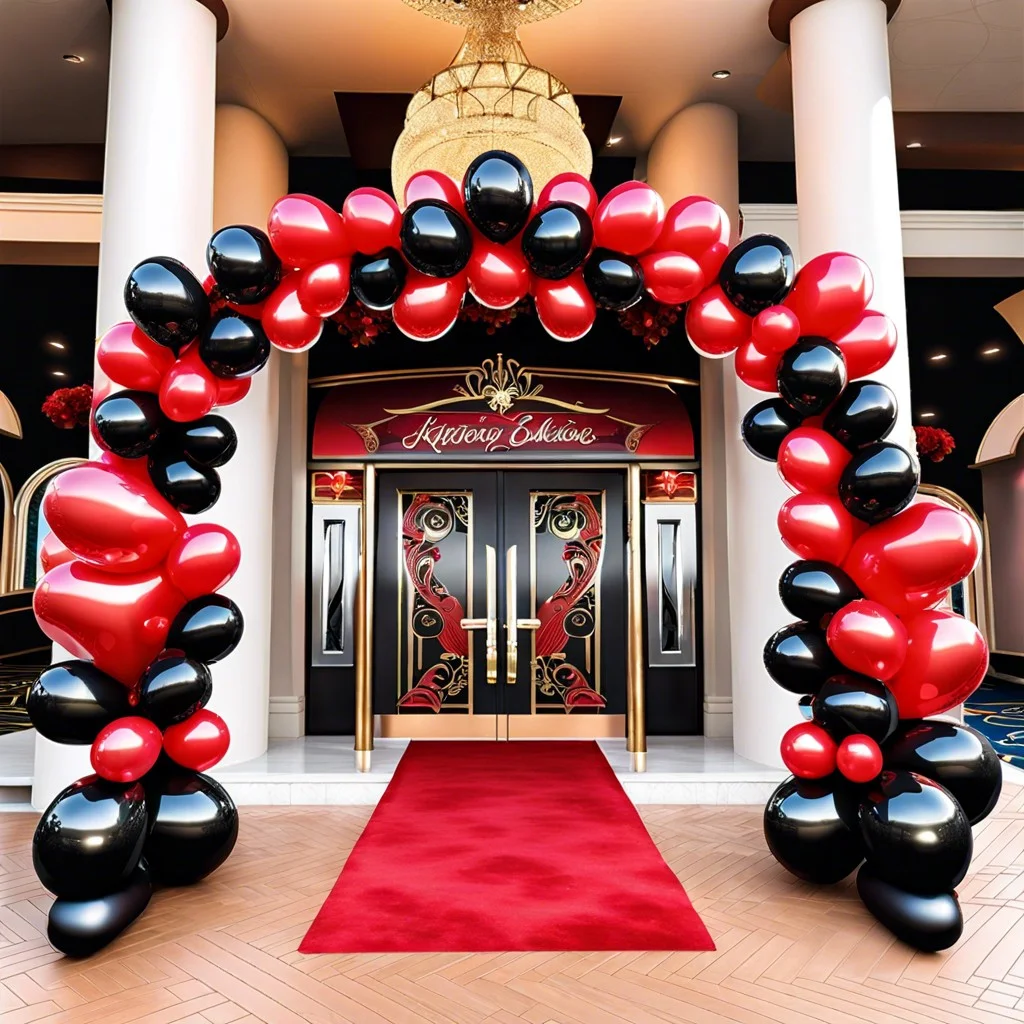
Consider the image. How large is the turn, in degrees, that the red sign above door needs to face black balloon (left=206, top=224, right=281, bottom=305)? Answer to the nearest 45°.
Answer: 0° — it already faces it

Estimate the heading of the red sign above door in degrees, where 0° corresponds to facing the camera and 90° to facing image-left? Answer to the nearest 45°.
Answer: approximately 0°

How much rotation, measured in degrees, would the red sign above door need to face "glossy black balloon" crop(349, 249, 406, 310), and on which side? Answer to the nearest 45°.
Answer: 0° — it already faces it

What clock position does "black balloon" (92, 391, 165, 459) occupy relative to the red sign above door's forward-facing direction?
The black balloon is roughly at 1 o'clock from the red sign above door.

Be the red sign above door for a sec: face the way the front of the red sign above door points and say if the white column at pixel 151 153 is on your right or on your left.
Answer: on your right

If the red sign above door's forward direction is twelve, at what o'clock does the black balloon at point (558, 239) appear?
The black balloon is roughly at 12 o'clock from the red sign above door.
